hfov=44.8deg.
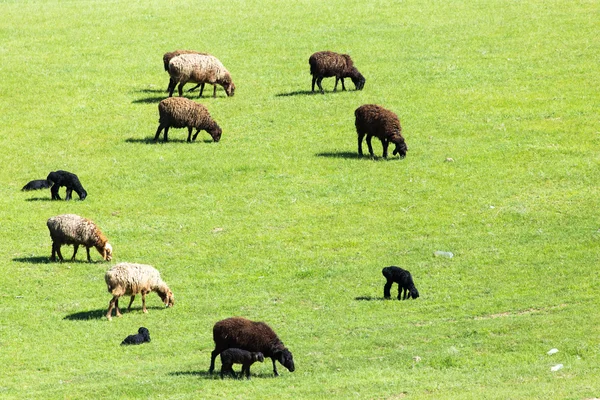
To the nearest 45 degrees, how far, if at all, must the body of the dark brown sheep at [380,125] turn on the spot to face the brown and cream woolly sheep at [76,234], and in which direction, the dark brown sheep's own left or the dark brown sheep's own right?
approximately 90° to the dark brown sheep's own right

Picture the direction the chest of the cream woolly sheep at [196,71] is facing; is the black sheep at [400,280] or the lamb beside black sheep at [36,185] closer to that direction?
the black sheep

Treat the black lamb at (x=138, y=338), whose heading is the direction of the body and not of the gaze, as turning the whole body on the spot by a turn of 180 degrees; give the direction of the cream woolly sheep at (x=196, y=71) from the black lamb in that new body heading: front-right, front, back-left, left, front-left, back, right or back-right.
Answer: right

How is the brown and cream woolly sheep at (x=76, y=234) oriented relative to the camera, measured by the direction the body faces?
to the viewer's right

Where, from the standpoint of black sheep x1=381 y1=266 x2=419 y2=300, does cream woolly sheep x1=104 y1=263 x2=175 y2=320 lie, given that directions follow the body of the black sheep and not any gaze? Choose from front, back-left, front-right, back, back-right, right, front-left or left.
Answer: back

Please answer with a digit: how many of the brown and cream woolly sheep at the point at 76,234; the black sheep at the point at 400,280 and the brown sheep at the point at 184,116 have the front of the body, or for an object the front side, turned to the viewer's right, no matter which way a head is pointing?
3

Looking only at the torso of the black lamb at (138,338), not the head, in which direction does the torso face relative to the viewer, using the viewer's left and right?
facing to the right of the viewer

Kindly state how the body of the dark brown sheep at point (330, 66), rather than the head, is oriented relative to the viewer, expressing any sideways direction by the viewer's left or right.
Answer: facing to the right of the viewer

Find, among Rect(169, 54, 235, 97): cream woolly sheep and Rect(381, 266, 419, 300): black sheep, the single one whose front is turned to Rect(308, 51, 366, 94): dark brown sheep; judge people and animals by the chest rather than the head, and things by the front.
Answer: the cream woolly sheep

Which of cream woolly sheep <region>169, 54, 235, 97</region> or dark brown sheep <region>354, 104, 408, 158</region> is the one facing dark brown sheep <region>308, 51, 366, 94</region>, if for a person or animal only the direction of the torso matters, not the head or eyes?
the cream woolly sheep

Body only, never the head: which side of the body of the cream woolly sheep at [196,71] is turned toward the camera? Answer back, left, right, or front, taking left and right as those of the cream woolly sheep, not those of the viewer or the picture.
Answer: right

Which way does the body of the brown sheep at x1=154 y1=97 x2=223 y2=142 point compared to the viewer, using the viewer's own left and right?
facing to the right of the viewer

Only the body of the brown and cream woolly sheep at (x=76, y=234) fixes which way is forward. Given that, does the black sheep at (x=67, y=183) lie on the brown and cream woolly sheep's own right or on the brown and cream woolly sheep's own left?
on the brown and cream woolly sheep's own left

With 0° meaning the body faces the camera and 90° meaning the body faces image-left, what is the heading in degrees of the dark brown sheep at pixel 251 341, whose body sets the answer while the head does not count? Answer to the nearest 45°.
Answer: approximately 270°

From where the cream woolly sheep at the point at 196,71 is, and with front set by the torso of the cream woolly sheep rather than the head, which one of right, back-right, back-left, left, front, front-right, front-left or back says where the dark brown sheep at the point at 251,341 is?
right
